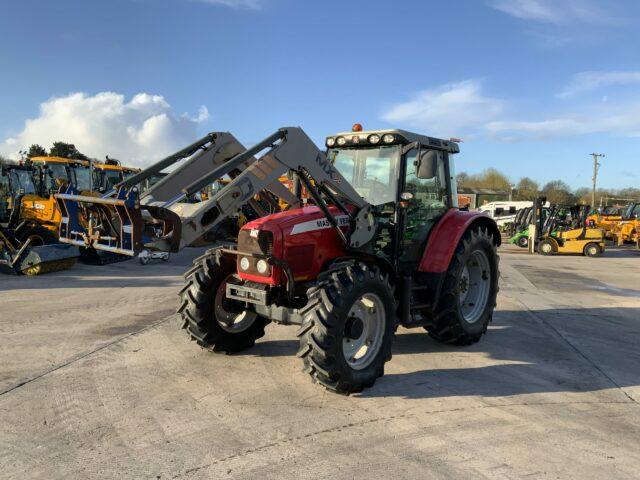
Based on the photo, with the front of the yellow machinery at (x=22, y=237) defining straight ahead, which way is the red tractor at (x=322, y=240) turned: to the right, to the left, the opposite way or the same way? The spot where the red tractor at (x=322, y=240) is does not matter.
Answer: to the right

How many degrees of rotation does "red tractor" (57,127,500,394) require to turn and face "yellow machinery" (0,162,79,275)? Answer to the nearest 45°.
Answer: approximately 90° to its right

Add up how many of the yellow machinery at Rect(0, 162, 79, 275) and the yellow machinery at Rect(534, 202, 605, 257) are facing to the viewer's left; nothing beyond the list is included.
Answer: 1

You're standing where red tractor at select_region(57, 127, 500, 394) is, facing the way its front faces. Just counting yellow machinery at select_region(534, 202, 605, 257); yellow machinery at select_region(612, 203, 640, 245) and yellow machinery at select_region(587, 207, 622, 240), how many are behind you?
3

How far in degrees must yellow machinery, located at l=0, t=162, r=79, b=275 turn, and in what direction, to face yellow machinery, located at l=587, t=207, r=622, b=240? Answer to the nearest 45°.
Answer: approximately 45° to its left

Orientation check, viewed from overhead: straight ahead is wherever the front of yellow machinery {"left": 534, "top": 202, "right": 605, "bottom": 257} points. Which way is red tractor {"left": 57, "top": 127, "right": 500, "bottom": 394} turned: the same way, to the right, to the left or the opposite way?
to the left

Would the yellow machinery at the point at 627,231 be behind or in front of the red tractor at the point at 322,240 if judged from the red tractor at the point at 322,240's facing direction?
behind

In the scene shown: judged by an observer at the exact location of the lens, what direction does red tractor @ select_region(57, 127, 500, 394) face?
facing the viewer and to the left of the viewer

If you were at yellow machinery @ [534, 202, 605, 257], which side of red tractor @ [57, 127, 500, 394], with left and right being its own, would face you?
back

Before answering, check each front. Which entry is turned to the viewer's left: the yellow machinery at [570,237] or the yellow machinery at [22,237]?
the yellow machinery at [570,237]

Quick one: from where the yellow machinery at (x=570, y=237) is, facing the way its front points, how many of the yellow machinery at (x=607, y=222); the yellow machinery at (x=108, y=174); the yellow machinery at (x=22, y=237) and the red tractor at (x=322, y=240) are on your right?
1

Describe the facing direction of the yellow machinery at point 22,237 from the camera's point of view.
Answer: facing the viewer and to the right of the viewer

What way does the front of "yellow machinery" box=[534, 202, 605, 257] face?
to the viewer's left
